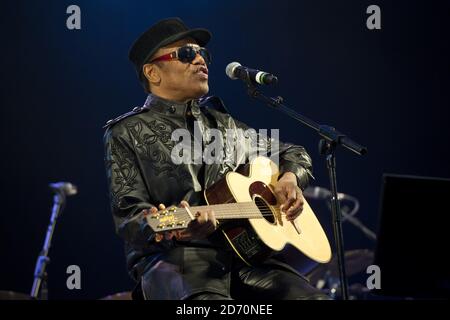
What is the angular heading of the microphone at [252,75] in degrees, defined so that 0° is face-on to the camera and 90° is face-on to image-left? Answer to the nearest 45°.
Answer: approximately 90°

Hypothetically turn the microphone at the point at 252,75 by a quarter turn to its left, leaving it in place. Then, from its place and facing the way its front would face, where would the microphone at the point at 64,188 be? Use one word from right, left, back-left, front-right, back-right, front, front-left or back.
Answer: back-right
